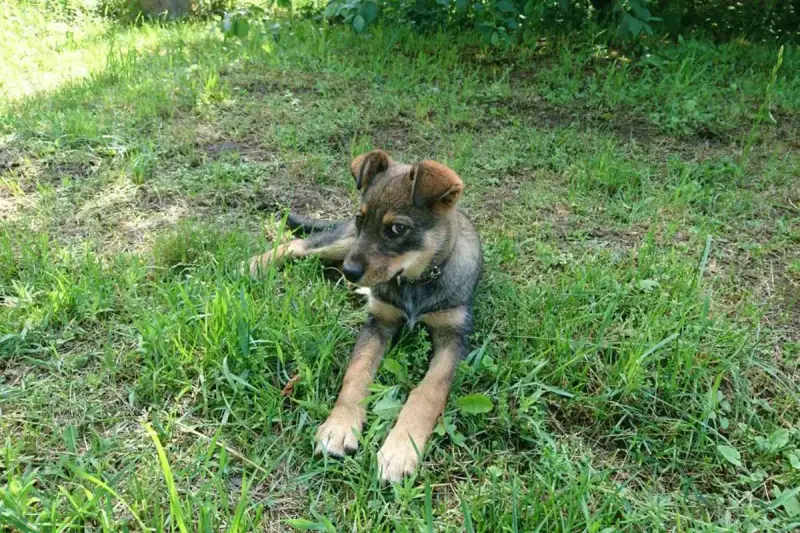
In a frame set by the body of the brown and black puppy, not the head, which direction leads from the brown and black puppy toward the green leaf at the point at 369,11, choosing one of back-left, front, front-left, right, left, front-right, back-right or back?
back

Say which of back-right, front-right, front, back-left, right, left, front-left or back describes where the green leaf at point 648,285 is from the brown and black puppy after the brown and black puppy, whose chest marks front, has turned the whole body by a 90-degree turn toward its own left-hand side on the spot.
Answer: front

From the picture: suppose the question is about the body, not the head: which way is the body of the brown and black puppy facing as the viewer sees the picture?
toward the camera
